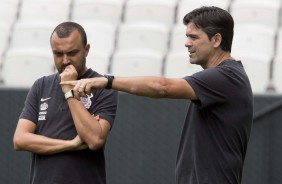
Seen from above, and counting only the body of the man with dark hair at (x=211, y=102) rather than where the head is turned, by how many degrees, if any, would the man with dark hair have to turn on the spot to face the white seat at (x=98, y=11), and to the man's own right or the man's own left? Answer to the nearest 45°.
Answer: approximately 90° to the man's own right

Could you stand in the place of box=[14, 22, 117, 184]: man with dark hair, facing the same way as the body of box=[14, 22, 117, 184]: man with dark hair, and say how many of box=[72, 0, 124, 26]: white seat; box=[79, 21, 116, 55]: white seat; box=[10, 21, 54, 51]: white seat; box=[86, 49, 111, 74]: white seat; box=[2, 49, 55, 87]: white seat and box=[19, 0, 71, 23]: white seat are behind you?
6

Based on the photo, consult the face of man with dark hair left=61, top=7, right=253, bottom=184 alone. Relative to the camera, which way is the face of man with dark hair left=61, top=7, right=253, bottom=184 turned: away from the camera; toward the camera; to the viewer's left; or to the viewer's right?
to the viewer's left

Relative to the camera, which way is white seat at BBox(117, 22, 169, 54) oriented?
toward the camera

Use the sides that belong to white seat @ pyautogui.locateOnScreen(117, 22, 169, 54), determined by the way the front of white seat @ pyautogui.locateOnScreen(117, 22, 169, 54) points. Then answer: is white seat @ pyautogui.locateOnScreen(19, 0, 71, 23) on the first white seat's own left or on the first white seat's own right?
on the first white seat's own right

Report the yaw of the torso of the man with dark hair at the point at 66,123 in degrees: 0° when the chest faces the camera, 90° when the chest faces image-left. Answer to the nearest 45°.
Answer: approximately 0°

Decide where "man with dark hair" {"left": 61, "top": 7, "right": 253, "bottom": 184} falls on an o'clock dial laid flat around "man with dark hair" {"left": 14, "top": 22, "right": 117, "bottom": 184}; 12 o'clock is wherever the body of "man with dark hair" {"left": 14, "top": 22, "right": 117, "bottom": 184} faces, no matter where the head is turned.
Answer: "man with dark hair" {"left": 61, "top": 7, "right": 253, "bottom": 184} is roughly at 10 o'clock from "man with dark hair" {"left": 14, "top": 22, "right": 117, "bottom": 184}.

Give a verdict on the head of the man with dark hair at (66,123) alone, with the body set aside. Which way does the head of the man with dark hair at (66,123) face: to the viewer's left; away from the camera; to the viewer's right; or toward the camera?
toward the camera
